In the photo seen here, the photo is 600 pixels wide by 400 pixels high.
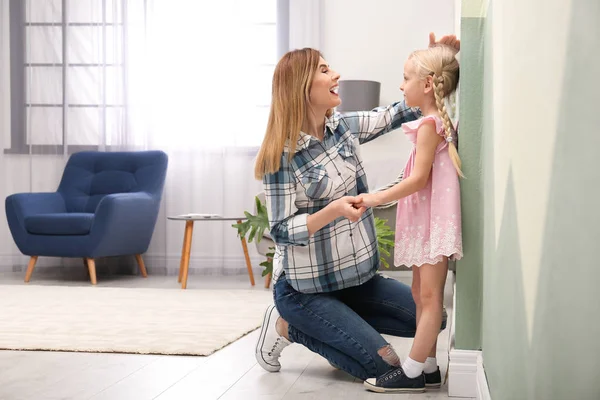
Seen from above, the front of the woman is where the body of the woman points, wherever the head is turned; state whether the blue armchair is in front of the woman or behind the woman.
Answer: behind

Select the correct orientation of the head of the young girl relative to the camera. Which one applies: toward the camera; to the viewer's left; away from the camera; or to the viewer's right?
to the viewer's left

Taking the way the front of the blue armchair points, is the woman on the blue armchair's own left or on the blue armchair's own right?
on the blue armchair's own left

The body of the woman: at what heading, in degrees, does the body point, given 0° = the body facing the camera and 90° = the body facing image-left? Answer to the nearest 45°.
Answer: approximately 315°

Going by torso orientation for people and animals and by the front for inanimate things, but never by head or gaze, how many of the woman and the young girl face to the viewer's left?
1

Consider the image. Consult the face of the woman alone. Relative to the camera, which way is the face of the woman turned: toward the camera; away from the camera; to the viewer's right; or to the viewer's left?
to the viewer's right

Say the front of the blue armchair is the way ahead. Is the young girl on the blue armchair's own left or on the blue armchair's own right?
on the blue armchair's own left

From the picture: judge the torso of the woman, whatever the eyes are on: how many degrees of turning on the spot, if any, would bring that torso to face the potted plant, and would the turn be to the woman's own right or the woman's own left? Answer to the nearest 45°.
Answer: approximately 135° to the woman's own left

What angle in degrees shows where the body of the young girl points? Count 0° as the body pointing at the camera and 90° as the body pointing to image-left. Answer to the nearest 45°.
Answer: approximately 90°

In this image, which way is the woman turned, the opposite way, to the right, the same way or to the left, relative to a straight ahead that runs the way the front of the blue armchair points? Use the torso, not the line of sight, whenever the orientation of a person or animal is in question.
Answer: to the left

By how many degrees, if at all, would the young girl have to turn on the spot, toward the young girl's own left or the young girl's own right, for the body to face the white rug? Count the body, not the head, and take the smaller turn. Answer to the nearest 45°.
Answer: approximately 45° to the young girl's own right
